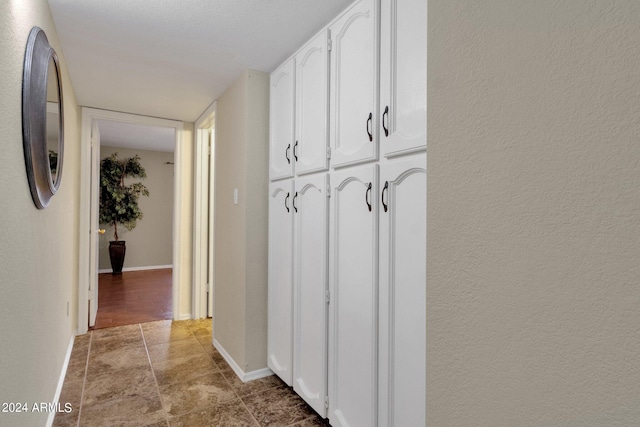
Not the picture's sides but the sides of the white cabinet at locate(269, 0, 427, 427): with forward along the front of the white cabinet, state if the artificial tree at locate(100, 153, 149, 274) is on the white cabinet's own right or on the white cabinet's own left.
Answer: on the white cabinet's own right

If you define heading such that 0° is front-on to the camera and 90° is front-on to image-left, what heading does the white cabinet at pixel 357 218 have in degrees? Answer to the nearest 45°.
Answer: approximately 45°
